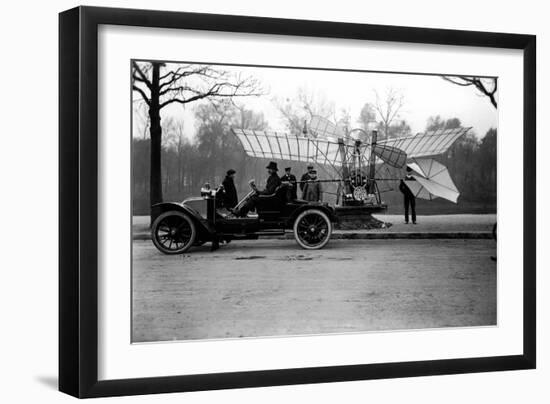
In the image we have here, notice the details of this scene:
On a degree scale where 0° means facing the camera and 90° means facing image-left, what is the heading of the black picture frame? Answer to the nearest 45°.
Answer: approximately 315°
